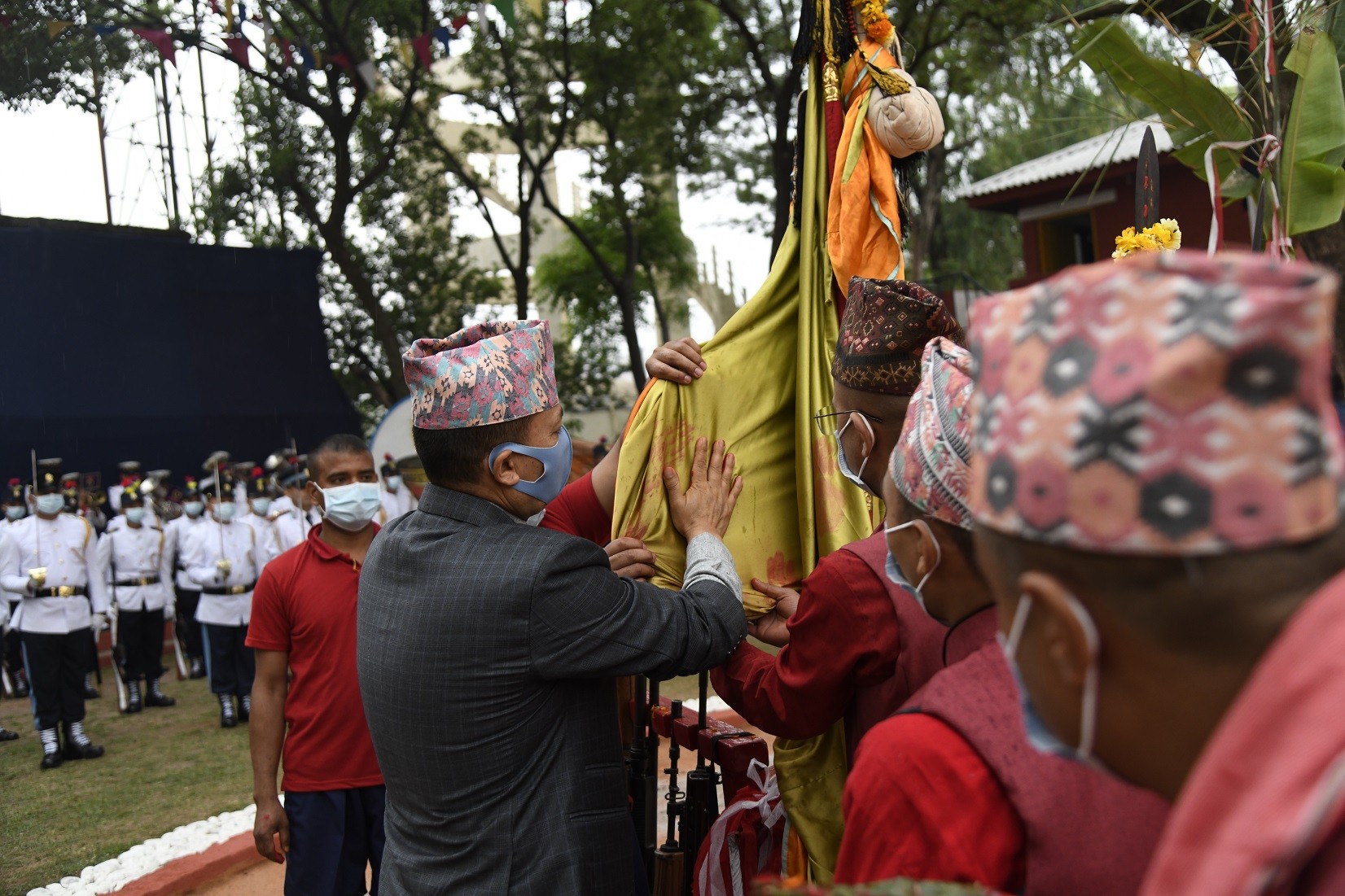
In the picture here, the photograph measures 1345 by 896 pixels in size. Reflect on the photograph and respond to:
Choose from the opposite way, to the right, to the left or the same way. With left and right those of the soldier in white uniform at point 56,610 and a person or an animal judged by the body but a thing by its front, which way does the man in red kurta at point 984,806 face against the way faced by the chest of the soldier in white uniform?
the opposite way

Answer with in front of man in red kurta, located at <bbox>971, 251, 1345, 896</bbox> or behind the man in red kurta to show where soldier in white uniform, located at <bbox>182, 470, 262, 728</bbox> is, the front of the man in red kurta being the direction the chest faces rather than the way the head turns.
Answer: in front

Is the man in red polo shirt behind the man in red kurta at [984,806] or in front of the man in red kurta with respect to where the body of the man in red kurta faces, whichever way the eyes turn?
in front

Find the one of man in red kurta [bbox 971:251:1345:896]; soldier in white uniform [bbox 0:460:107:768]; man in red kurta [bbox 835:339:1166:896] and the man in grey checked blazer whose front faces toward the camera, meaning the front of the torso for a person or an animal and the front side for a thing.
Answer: the soldier in white uniform

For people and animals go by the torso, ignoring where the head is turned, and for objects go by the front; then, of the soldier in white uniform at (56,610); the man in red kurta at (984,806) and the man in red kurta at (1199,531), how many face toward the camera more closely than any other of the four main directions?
1

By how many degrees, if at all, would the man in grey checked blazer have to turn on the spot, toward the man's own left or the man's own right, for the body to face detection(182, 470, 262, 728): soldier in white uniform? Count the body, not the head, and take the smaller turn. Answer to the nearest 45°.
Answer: approximately 45° to the man's own left

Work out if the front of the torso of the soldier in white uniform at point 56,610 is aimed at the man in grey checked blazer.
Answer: yes

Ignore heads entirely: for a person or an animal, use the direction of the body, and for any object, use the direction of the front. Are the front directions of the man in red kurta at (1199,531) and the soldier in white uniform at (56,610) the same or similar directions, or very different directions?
very different directions

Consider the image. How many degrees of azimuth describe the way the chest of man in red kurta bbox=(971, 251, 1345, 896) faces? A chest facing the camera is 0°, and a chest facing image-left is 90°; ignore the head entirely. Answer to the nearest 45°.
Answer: approximately 135°

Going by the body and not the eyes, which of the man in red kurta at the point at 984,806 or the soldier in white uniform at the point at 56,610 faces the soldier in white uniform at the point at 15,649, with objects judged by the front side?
the man in red kurta

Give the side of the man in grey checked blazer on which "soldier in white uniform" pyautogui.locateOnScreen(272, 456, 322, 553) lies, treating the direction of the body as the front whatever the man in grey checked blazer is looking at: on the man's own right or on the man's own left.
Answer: on the man's own left

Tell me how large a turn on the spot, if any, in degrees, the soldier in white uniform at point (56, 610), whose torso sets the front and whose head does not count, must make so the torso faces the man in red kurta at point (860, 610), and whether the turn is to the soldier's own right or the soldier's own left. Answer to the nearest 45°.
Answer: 0° — they already face them

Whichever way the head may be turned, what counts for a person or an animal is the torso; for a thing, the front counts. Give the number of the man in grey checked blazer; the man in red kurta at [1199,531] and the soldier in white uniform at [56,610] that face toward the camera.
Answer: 1

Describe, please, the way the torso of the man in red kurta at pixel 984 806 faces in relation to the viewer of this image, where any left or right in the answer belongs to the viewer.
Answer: facing away from the viewer and to the left of the viewer
